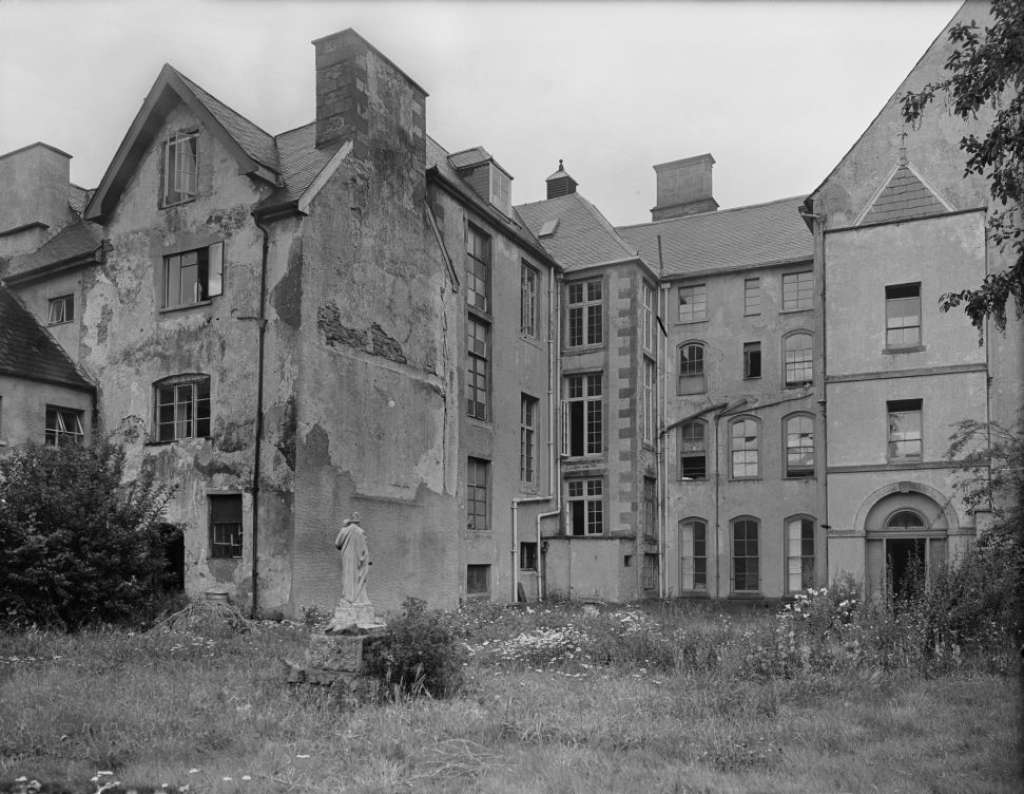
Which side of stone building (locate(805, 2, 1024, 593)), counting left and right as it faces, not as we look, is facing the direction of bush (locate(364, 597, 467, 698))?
front

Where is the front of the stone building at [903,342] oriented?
toward the camera

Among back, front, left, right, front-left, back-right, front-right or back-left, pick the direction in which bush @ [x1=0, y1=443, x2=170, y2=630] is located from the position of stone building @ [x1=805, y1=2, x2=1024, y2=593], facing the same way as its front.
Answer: front-right
